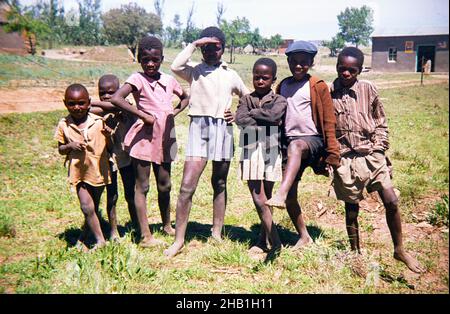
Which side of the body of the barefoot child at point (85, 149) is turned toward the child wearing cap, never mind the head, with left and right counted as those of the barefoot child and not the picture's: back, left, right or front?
left

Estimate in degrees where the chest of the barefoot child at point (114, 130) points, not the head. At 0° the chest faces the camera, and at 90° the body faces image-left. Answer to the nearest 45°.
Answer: approximately 45°

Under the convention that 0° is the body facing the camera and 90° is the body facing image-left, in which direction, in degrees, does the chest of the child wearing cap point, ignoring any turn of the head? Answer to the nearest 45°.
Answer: approximately 45°

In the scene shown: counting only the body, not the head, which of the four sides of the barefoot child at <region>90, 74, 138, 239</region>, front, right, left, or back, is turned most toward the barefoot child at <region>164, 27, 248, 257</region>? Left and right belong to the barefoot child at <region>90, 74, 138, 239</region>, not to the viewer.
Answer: left

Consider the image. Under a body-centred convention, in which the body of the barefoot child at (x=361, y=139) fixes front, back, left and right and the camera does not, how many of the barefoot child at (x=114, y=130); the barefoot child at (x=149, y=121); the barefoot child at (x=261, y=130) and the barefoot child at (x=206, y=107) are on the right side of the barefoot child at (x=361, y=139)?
4
